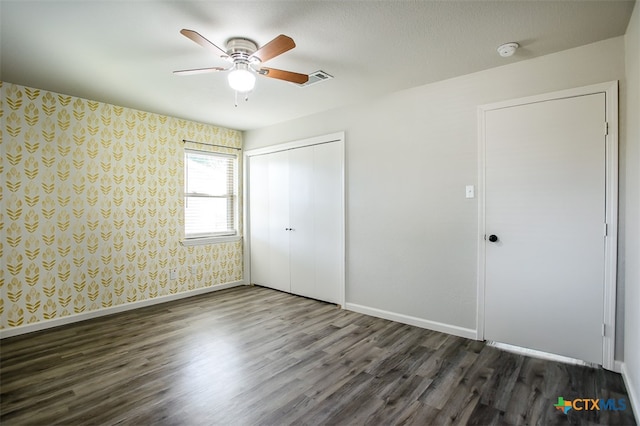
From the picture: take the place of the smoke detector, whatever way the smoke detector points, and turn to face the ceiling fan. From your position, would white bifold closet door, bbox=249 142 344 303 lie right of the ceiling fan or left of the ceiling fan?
right

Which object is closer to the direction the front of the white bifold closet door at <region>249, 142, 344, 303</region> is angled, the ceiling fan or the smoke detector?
the ceiling fan

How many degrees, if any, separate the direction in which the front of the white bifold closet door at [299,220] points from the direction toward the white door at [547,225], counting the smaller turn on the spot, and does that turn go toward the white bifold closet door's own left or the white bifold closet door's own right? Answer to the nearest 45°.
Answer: approximately 90° to the white bifold closet door's own left

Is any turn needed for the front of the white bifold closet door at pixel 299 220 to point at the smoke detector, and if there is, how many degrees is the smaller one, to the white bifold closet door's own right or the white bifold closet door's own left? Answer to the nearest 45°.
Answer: approximately 90° to the white bifold closet door's own left

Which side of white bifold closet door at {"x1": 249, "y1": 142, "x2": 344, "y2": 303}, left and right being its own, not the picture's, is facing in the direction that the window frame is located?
right

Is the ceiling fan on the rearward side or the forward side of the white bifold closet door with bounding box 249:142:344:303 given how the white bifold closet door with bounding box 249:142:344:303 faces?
on the forward side
